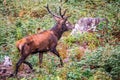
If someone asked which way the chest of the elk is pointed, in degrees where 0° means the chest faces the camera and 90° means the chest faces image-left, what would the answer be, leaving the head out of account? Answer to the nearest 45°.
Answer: approximately 270°
